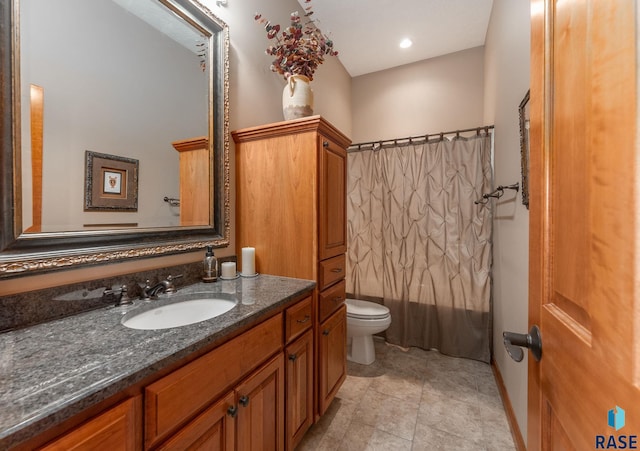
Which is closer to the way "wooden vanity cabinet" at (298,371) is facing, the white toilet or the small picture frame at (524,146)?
the small picture frame

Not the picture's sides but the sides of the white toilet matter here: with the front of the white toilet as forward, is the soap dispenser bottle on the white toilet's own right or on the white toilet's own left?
on the white toilet's own right

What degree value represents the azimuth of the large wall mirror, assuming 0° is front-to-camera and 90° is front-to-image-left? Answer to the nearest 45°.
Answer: approximately 315°

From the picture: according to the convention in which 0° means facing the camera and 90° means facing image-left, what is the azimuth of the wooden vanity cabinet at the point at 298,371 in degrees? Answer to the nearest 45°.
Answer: approximately 315°

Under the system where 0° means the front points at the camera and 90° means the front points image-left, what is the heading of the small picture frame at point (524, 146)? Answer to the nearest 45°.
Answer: approximately 90°

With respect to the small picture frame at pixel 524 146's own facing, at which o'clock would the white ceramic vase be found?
The white ceramic vase is roughly at 11 o'clock from the small picture frame.

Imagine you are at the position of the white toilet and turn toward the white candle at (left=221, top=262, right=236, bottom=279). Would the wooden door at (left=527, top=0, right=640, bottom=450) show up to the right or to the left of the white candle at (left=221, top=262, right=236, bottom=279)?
left
